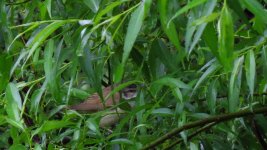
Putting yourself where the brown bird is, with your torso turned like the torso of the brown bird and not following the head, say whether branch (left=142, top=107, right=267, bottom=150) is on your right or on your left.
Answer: on your right

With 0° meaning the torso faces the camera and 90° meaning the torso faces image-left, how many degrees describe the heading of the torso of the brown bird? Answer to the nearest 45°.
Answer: approximately 270°
